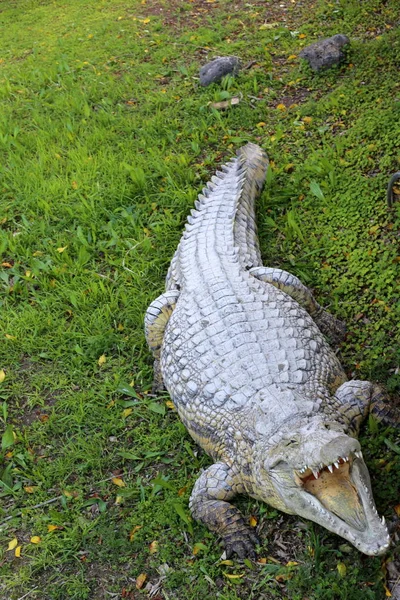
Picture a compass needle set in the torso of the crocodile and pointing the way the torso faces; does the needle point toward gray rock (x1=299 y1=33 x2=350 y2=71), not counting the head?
no

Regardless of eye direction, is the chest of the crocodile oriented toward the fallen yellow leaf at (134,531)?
no

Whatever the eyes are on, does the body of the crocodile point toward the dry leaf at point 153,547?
no

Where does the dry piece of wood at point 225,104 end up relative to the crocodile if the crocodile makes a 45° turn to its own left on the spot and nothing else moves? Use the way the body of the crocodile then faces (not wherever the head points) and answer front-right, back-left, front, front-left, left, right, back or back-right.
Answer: left

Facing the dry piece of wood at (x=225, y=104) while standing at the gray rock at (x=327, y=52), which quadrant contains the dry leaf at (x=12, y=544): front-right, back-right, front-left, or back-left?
front-left

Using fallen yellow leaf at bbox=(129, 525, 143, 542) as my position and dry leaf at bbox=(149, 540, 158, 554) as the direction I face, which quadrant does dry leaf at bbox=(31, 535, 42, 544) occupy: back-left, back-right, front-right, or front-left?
back-right

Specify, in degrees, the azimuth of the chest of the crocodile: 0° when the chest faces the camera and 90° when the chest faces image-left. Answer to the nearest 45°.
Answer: approximately 315°

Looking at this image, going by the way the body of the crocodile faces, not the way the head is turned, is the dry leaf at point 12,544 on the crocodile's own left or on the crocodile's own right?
on the crocodile's own right

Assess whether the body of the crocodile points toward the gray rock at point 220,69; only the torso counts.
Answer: no

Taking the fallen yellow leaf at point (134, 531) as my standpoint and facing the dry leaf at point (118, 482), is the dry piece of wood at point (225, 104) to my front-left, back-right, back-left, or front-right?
front-right
